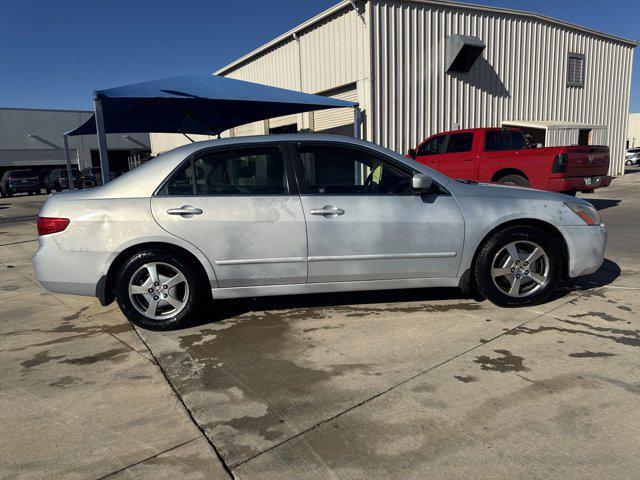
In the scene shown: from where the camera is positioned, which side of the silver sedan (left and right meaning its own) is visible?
right

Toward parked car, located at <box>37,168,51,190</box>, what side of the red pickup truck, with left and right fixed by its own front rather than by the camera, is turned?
front

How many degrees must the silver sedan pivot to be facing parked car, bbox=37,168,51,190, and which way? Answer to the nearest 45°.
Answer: approximately 135° to its left

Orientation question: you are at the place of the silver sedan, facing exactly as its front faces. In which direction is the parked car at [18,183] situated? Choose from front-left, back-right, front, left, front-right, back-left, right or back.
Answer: back-left

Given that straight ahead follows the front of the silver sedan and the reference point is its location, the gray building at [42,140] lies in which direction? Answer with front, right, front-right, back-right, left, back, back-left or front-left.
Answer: back-left

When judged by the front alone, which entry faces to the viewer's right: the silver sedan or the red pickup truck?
the silver sedan

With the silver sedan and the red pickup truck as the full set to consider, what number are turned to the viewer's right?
1

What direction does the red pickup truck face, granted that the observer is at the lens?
facing away from the viewer and to the left of the viewer

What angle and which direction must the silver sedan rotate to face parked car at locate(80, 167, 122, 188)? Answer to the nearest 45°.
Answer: approximately 135° to its left

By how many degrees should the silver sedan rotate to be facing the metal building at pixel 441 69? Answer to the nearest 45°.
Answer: approximately 90° to its left

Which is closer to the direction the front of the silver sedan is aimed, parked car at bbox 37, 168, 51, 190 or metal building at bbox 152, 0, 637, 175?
the metal building

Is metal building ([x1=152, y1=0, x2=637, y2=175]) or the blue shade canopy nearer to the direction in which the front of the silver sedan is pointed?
the metal building
